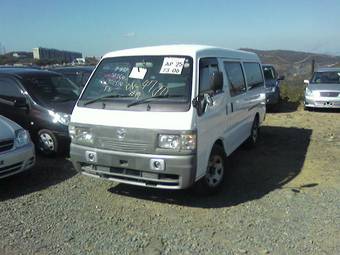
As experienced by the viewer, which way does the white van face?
facing the viewer and to the left of the viewer

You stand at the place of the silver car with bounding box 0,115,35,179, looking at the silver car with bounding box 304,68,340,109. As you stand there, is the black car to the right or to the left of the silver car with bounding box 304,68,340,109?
left

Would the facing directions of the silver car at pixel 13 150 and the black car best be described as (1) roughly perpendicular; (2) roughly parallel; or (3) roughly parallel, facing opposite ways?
roughly parallel

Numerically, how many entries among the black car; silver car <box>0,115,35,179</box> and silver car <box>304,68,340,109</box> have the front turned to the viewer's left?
0

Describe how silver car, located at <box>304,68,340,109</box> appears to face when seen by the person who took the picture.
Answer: facing the viewer

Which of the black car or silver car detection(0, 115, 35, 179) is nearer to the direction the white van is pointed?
the silver car

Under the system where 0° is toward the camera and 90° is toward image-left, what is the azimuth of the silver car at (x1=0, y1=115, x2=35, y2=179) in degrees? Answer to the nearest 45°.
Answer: approximately 315°

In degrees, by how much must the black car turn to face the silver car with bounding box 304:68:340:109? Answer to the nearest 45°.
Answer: approximately 45° to its left

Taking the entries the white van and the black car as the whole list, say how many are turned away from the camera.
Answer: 0

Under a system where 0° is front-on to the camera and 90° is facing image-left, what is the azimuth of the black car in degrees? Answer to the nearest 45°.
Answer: approximately 315°

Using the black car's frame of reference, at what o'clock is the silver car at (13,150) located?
The silver car is roughly at 2 o'clock from the black car.

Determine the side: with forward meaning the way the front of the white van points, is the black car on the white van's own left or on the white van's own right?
on the white van's own right
